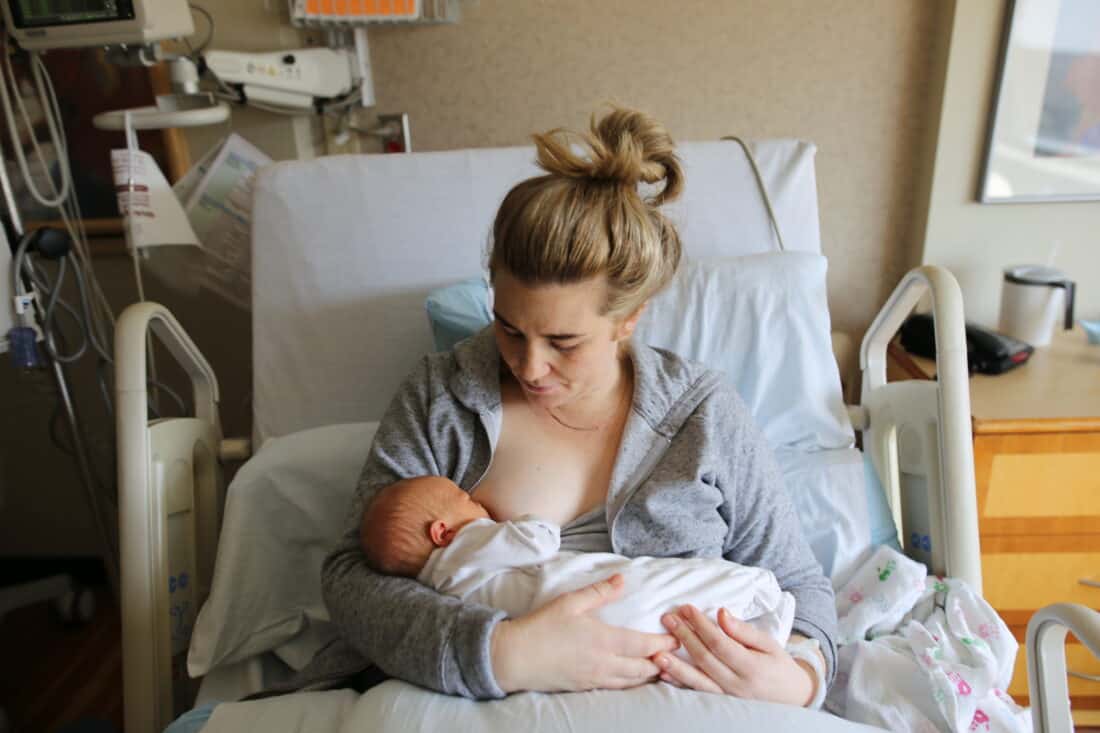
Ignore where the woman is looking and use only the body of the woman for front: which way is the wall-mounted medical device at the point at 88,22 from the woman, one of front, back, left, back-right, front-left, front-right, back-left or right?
back-right

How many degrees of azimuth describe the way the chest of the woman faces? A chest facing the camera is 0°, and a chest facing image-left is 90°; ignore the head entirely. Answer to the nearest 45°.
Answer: approximately 0°

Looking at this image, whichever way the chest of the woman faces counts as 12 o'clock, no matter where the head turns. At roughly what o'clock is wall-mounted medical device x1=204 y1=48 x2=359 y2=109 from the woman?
The wall-mounted medical device is roughly at 5 o'clock from the woman.

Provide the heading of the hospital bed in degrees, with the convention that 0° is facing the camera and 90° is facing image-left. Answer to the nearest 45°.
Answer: approximately 0°

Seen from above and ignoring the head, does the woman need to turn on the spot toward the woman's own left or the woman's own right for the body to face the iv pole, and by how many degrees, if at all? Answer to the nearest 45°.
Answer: approximately 135° to the woman's own right

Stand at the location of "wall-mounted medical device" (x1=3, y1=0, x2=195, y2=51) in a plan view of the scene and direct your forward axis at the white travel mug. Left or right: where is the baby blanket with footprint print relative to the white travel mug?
right

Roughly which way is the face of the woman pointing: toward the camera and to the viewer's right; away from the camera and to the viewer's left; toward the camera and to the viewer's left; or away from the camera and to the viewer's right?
toward the camera and to the viewer's left

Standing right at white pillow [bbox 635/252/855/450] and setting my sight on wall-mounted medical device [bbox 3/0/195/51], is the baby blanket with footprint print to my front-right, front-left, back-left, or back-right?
back-left
